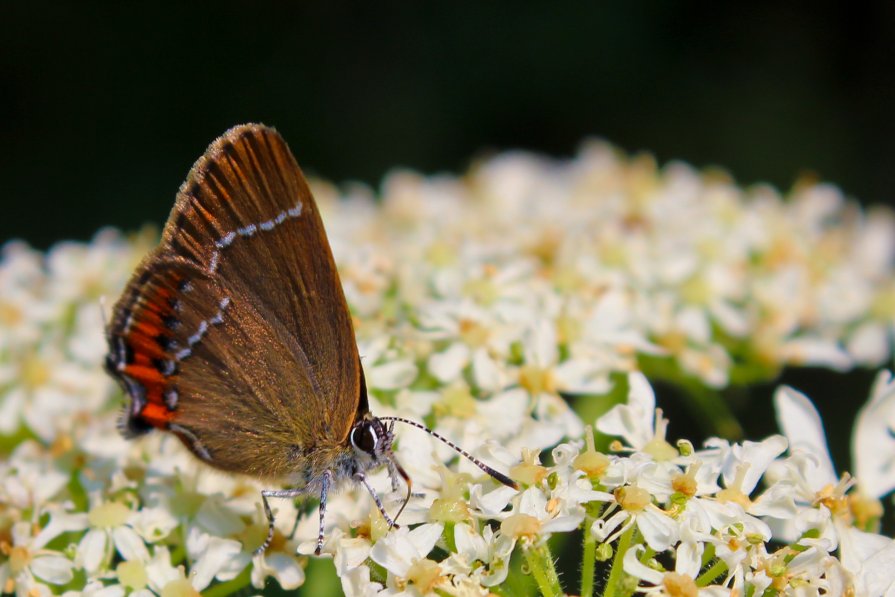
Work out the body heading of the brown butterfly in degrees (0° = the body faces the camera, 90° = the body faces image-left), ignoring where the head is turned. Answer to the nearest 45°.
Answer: approximately 270°
